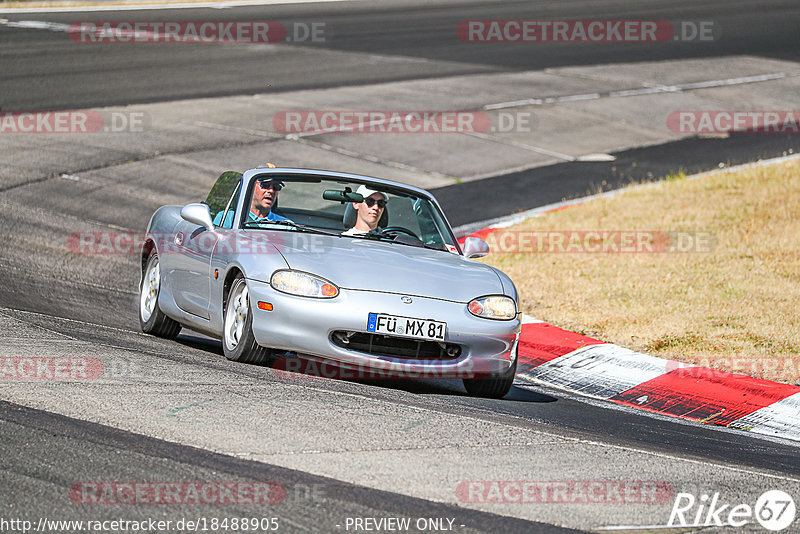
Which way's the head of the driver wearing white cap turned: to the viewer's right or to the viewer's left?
to the viewer's right

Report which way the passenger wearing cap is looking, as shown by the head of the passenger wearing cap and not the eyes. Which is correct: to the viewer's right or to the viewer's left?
to the viewer's right

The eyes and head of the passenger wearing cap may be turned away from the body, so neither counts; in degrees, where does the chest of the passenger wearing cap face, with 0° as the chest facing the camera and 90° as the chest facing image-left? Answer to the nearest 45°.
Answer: approximately 315°

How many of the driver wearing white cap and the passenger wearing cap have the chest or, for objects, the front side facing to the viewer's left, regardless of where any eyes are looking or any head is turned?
0

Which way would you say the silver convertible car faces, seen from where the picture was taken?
facing the viewer and to the right of the viewer
